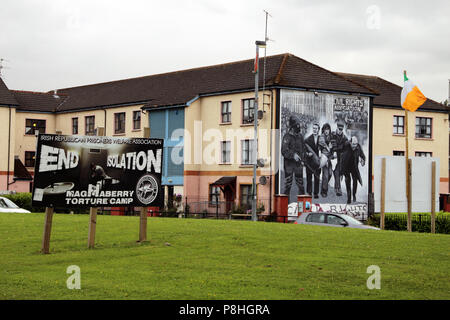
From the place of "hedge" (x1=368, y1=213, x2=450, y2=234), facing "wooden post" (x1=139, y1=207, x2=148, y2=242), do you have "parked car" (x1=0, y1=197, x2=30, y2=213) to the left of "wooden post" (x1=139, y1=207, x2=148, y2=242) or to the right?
right

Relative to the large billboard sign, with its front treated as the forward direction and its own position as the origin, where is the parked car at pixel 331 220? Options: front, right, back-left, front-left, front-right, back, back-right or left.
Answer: back-left

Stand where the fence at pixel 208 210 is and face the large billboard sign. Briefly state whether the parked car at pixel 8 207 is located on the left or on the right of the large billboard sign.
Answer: right

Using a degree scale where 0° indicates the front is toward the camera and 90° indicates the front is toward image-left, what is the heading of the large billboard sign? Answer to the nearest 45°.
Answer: approximately 0°

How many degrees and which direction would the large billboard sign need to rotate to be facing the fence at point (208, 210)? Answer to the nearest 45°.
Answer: approximately 180°

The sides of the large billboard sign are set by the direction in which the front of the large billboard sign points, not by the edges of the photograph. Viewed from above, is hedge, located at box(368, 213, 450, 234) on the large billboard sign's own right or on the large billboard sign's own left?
on the large billboard sign's own left

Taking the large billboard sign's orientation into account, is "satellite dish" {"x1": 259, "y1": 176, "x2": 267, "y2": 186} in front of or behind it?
behind

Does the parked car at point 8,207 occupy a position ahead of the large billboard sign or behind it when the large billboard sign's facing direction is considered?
behind
